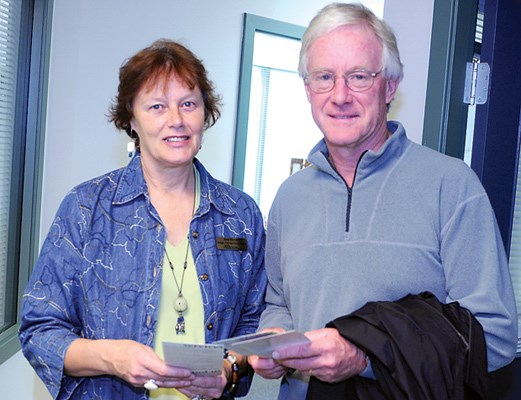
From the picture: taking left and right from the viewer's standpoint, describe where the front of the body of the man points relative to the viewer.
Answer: facing the viewer and to the left of the viewer

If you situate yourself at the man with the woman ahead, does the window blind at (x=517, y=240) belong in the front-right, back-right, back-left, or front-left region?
back-right

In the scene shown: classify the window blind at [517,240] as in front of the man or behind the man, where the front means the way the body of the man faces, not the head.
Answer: behind

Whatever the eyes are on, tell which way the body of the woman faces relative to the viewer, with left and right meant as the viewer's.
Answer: facing the viewer and to the right of the viewer

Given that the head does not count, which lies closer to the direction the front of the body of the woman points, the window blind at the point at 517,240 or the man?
the man

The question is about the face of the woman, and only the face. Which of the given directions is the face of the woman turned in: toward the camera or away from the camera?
toward the camera

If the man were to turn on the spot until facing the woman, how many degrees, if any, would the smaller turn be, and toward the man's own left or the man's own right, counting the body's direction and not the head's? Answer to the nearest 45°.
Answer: approximately 45° to the man's own right

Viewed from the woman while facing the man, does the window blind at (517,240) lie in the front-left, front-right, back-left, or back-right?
front-left

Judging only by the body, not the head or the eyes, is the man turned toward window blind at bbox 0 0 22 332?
no

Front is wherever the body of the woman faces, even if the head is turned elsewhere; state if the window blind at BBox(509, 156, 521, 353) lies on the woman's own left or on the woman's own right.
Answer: on the woman's own left

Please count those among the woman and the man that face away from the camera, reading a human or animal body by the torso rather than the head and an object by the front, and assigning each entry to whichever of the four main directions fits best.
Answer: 0

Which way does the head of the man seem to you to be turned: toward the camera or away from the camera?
toward the camera

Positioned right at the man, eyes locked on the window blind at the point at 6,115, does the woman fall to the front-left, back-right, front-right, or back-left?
front-left
